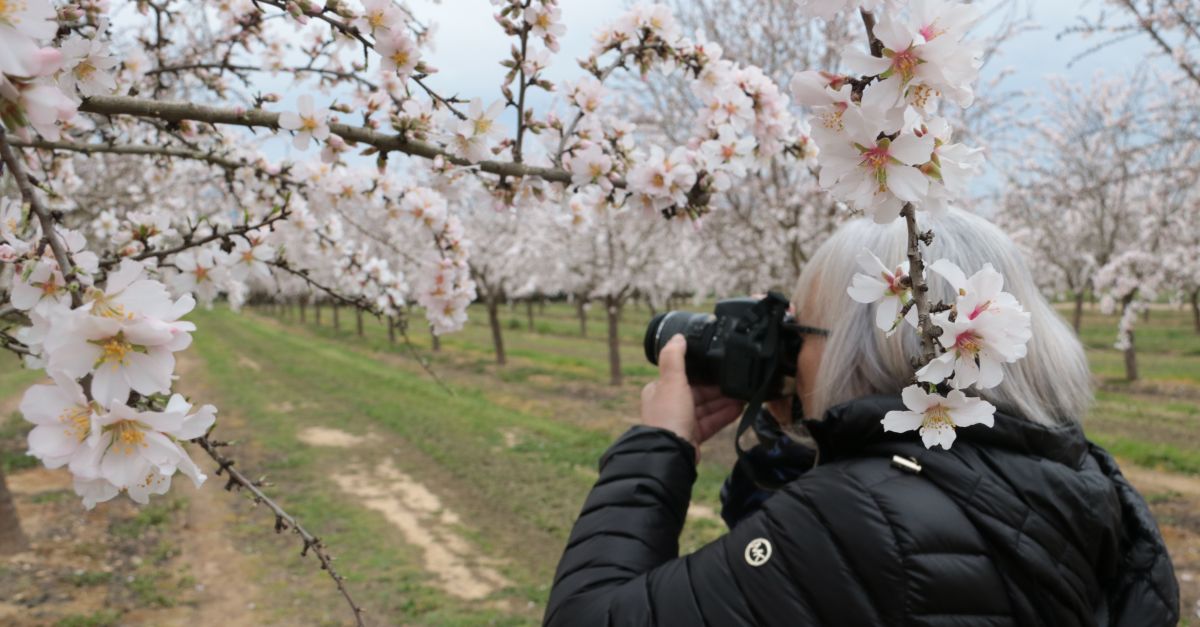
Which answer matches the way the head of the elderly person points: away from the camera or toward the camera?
away from the camera

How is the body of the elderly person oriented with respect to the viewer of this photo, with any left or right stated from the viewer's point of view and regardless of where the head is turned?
facing away from the viewer and to the left of the viewer
